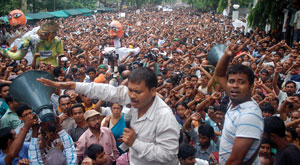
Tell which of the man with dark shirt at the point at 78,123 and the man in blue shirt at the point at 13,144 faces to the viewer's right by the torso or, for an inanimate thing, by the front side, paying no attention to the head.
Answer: the man in blue shirt

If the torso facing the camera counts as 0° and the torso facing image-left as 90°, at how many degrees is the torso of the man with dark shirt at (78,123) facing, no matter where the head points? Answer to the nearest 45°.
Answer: approximately 0°

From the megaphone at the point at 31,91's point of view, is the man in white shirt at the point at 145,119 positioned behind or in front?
behind

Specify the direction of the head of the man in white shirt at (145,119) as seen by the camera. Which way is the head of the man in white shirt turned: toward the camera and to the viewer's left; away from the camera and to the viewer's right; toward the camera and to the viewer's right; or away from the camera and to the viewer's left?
toward the camera and to the viewer's left

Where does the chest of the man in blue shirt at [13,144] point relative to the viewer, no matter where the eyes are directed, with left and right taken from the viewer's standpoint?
facing to the right of the viewer

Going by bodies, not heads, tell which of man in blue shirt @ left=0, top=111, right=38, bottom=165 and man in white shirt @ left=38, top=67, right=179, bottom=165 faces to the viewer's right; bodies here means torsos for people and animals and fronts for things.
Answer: the man in blue shirt

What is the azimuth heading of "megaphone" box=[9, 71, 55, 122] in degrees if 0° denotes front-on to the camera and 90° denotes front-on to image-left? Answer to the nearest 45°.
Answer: approximately 135°
